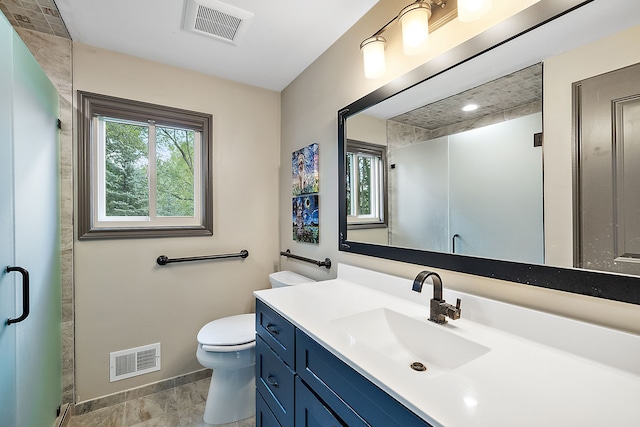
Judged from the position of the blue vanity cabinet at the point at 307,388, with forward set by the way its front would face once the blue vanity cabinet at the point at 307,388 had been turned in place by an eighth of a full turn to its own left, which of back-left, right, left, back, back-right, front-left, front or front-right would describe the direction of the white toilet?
back-right

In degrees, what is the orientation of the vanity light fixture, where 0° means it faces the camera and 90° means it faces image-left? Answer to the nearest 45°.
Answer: approximately 45°

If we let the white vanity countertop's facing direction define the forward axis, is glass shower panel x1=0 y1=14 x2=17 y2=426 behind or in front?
in front

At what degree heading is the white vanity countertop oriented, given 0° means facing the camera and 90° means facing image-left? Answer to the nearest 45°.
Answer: approximately 45°

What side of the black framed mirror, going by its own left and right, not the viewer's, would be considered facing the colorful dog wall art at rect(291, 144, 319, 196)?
right

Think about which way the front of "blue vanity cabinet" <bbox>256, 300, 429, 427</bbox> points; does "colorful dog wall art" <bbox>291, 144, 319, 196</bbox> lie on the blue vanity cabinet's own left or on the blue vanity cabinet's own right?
on the blue vanity cabinet's own right

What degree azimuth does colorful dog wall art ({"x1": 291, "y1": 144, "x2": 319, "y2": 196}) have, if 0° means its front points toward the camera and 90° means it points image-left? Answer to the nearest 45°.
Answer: approximately 45°

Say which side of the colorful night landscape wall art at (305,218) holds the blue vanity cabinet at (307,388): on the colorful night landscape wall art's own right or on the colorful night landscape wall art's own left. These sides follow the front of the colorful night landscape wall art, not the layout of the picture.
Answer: on the colorful night landscape wall art's own left

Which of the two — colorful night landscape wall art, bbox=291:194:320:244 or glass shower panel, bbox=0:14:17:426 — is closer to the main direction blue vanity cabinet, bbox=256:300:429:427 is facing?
the glass shower panel

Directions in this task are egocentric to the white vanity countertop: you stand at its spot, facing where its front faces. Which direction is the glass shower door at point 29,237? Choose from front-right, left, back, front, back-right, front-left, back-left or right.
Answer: front-right

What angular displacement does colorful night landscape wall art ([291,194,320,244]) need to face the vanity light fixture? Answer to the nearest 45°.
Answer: approximately 90° to its left
